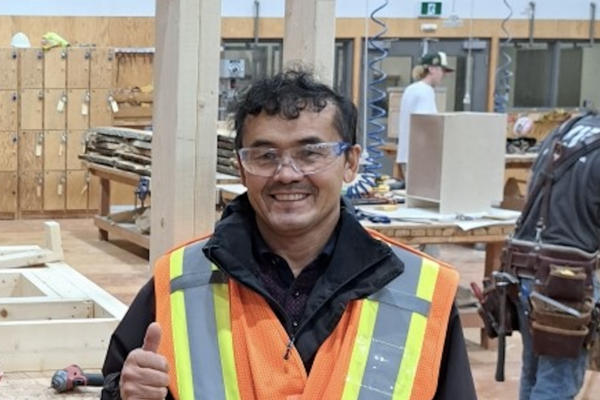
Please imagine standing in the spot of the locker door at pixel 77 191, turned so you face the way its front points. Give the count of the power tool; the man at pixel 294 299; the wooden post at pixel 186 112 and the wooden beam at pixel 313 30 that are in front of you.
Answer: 4

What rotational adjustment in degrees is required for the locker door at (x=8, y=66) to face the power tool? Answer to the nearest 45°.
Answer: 0° — it already faces it

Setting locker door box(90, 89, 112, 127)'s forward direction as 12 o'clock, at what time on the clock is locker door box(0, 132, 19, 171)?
locker door box(0, 132, 19, 171) is roughly at 3 o'clock from locker door box(90, 89, 112, 127).

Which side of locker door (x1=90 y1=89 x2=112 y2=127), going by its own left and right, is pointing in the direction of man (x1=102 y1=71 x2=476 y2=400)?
front

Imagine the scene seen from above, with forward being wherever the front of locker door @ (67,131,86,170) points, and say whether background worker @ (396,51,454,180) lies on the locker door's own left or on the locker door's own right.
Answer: on the locker door's own left

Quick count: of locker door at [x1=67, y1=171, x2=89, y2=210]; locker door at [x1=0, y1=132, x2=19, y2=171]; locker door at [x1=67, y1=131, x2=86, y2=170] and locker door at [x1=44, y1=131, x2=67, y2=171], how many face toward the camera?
4

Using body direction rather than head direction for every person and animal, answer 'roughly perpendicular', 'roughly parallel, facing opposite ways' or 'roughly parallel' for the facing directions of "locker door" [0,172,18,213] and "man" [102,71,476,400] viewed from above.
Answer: roughly parallel

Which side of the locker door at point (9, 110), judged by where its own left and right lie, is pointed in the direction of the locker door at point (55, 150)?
left

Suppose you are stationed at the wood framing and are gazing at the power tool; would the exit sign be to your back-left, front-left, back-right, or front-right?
back-left

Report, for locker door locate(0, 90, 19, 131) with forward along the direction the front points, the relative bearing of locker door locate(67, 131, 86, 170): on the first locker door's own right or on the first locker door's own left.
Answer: on the first locker door's own left

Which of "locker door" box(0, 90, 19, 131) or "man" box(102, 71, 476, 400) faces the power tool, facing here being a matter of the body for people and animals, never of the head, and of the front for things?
the locker door

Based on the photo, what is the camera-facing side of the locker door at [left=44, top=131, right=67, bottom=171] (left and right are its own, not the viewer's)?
front

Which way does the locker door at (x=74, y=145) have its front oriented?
toward the camera

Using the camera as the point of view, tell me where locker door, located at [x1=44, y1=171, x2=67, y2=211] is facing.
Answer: facing the viewer

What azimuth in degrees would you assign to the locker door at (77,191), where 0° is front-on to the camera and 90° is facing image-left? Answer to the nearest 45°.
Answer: approximately 0°

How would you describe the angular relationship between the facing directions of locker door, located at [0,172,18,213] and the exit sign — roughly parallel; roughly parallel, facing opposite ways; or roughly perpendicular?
roughly parallel

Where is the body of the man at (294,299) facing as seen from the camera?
toward the camera

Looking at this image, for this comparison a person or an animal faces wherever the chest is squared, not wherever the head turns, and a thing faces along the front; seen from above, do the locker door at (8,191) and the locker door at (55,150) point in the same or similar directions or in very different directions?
same or similar directions

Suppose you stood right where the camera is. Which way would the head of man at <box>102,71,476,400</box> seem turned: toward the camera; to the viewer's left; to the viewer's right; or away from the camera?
toward the camera

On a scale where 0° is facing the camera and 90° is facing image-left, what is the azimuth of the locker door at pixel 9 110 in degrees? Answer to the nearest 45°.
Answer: approximately 0°

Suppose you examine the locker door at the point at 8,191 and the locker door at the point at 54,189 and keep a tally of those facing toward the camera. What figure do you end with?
2
